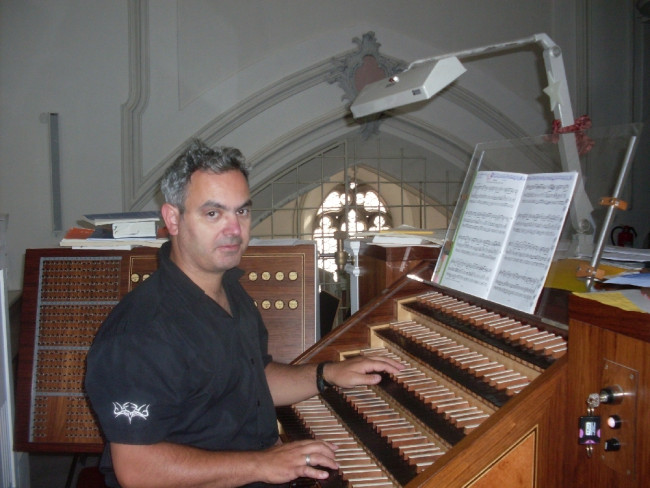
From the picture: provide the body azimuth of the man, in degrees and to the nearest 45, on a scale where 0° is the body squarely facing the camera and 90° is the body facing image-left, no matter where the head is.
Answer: approximately 315°

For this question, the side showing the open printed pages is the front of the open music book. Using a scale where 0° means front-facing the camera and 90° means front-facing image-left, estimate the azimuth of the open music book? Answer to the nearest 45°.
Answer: approximately 45°

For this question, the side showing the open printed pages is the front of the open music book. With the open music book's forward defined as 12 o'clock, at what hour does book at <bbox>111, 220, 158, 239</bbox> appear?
The book is roughly at 2 o'clock from the open music book.

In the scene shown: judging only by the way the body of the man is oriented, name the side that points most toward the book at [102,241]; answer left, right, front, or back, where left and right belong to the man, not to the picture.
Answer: back

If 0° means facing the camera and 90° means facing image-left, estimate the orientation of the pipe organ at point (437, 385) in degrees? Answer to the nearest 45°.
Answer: approximately 45°

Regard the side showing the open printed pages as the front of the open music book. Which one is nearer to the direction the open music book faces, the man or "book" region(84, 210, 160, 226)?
the man
